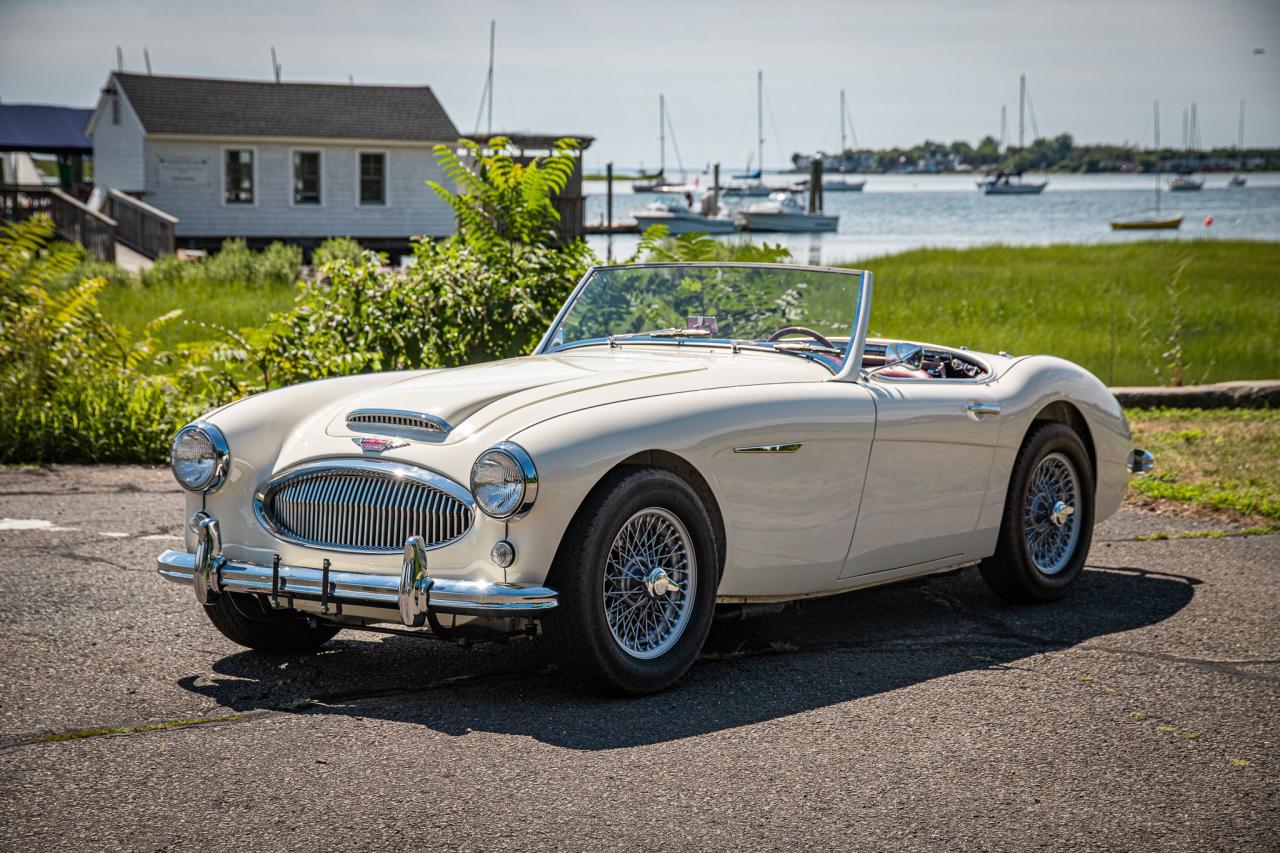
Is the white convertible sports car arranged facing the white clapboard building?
no

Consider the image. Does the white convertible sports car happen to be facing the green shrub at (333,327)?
no

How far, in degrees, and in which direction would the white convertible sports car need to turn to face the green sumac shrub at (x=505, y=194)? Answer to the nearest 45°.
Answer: approximately 135° to its right

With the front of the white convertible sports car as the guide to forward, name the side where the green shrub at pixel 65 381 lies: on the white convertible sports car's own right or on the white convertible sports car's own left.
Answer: on the white convertible sports car's own right

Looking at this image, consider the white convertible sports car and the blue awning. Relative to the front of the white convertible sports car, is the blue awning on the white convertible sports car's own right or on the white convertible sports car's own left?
on the white convertible sports car's own right

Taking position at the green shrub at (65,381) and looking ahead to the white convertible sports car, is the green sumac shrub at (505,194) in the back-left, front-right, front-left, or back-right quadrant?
front-left

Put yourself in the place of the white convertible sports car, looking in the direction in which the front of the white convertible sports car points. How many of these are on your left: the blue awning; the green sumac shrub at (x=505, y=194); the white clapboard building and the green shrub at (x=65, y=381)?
0
